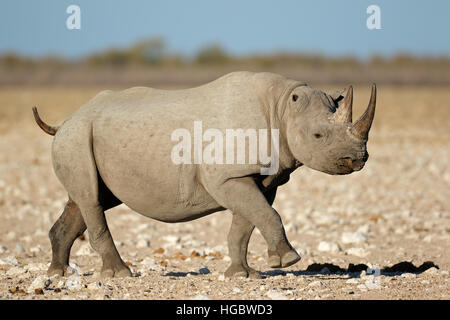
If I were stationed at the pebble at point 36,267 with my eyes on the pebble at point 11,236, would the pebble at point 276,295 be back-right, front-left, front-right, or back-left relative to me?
back-right

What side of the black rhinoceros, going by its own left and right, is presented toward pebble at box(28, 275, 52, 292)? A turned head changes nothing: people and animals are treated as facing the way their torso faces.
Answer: back

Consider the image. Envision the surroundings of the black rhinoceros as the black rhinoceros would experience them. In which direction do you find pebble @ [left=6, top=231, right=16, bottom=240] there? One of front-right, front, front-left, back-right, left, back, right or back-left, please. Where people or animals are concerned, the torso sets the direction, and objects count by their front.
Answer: back-left

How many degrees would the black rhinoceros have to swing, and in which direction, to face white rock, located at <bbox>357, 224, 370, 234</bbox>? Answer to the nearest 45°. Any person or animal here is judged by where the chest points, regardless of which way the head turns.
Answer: approximately 45° to its left

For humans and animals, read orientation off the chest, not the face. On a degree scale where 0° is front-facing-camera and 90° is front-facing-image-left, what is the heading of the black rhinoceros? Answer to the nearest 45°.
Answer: approximately 270°

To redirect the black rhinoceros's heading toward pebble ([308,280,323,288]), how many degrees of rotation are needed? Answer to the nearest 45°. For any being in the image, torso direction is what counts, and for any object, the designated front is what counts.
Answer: approximately 45° to its right

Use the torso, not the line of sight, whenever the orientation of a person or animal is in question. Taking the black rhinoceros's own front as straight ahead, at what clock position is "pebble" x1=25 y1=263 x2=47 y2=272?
The pebble is roughly at 7 o'clock from the black rhinoceros.

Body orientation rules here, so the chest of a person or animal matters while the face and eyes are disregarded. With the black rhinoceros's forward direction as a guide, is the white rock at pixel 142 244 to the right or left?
on its left
